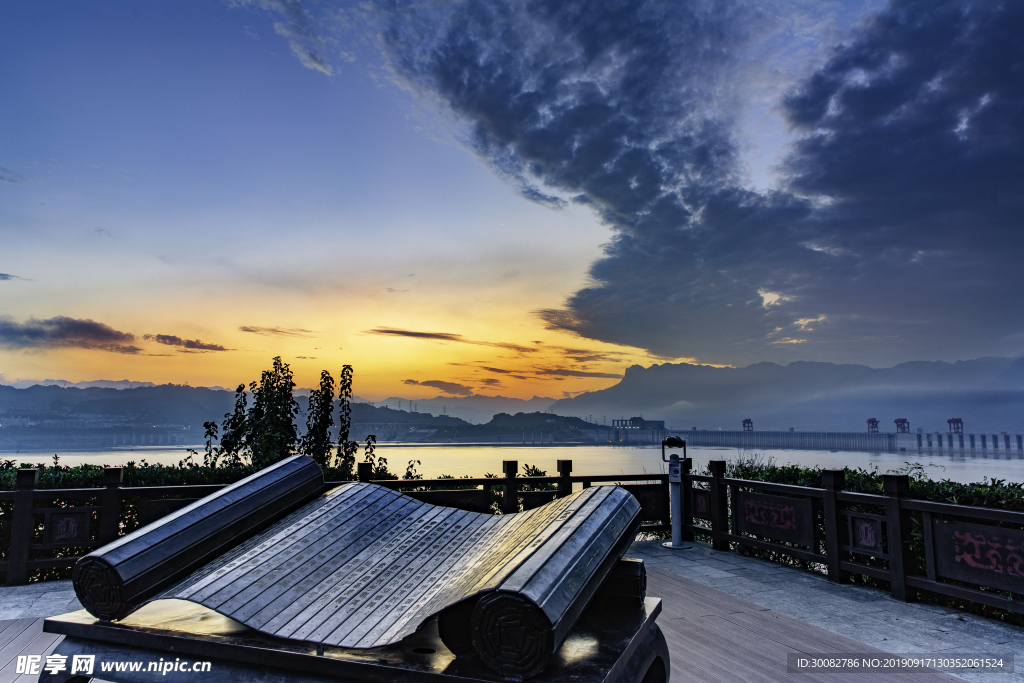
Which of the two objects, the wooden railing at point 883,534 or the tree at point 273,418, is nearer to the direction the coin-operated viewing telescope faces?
the tree

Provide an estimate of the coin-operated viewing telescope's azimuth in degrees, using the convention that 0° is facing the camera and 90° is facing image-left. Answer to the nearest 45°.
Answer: approximately 180°

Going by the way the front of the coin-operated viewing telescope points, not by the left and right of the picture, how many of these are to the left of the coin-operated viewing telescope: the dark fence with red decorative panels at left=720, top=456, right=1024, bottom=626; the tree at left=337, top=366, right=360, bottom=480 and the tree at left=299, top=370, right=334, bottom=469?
2

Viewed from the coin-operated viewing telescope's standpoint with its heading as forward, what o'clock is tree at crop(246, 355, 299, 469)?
The tree is roughly at 9 o'clock from the coin-operated viewing telescope.

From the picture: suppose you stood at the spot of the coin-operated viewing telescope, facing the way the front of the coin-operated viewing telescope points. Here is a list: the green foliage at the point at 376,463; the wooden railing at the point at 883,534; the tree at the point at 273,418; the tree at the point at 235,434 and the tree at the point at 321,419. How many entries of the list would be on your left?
4

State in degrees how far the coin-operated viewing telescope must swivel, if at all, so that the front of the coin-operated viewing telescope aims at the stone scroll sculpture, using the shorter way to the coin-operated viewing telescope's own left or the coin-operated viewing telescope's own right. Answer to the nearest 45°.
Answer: approximately 180°

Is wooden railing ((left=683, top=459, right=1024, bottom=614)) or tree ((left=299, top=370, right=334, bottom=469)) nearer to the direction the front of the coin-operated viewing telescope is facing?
the tree

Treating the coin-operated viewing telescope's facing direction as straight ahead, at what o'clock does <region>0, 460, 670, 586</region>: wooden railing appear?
The wooden railing is roughly at 8 o'clock from the coin-operated viewing telescope.
